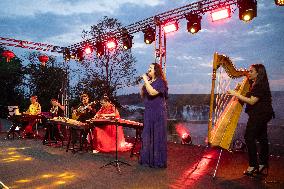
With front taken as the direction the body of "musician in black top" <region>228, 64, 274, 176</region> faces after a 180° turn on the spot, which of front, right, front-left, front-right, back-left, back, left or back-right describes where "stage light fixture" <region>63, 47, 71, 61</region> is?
back-left

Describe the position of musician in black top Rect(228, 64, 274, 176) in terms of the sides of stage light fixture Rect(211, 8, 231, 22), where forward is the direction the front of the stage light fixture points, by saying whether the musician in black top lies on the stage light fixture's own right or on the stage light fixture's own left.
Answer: on the stage light fixture's own left

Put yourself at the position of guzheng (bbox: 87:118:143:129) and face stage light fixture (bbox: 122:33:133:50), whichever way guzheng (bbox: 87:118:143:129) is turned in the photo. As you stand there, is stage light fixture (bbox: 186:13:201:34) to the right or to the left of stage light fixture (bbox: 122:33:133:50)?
right

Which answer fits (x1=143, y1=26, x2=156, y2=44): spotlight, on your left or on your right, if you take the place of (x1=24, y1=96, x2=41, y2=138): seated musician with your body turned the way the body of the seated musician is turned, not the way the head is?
on your left

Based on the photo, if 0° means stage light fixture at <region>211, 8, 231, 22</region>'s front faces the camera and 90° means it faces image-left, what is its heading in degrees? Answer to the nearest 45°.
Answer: approximately 45°

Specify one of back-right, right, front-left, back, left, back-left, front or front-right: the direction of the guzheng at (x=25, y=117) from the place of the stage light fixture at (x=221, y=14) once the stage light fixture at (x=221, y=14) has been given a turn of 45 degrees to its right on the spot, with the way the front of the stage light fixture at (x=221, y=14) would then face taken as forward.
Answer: front

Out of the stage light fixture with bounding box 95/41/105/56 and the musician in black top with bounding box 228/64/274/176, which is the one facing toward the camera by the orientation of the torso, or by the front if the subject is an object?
the stage light fixture

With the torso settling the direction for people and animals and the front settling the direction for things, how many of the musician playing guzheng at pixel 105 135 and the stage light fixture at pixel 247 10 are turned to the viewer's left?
0

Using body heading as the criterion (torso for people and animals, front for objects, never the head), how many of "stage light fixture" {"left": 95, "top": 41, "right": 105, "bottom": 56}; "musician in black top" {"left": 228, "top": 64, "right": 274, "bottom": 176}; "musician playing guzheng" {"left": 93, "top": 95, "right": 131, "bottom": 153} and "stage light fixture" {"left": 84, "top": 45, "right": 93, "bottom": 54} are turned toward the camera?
3

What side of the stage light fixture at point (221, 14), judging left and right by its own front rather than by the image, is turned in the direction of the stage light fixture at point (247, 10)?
left

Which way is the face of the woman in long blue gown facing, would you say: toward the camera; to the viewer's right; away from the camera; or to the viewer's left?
to the viewer's left

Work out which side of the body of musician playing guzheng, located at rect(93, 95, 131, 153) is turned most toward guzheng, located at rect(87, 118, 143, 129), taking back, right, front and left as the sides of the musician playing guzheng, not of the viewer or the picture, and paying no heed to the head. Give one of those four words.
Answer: front

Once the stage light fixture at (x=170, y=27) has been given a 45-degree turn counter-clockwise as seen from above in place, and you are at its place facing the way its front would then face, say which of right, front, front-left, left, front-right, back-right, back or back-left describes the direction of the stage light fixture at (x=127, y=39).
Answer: back-right

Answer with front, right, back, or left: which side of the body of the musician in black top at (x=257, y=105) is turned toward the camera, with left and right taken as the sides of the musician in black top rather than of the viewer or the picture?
left

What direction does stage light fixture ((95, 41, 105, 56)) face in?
toward the camera

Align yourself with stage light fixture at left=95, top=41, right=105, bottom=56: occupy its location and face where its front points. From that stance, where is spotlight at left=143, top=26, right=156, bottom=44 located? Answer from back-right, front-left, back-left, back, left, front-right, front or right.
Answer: front-left

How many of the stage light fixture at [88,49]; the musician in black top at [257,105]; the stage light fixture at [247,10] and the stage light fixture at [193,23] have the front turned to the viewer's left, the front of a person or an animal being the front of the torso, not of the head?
1

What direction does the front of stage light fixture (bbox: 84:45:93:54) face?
toward the camera

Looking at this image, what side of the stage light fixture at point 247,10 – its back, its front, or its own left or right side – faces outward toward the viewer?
front
